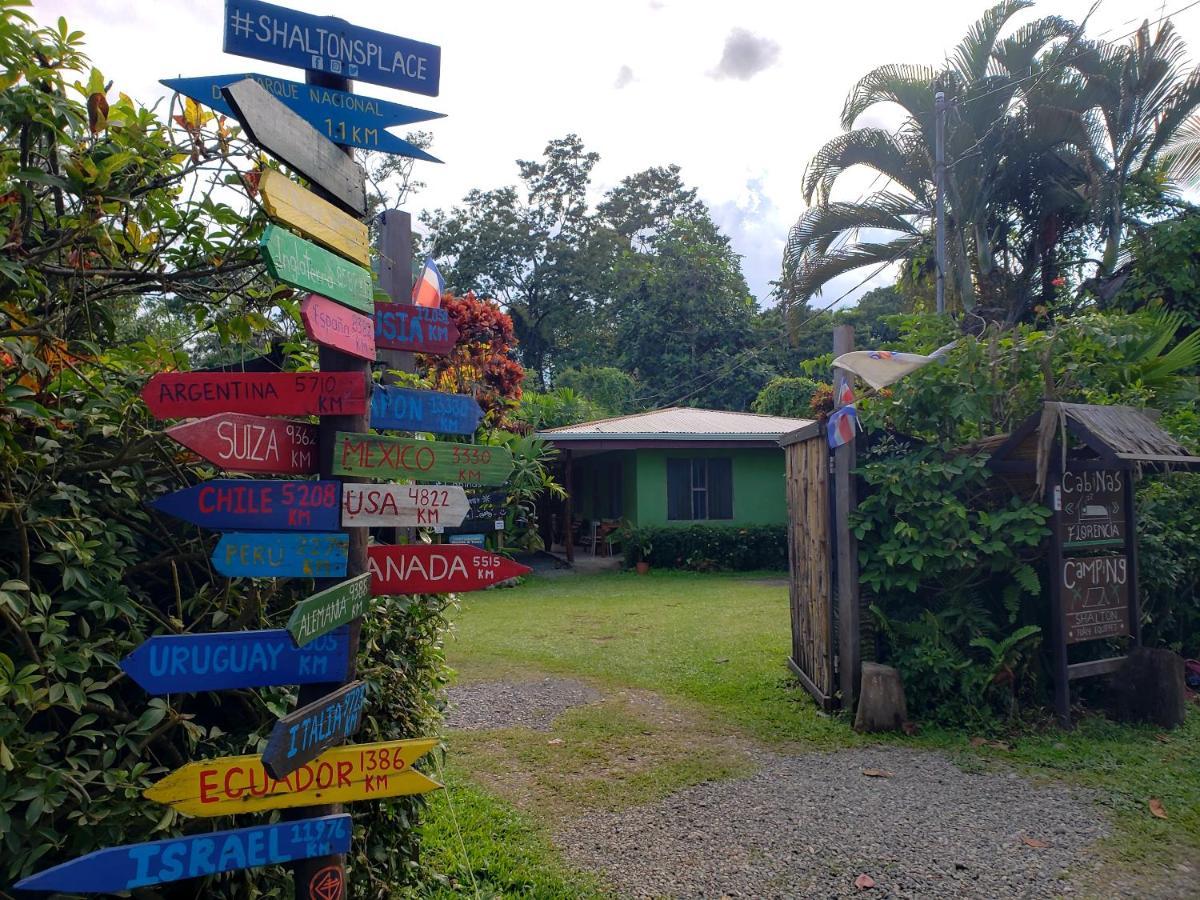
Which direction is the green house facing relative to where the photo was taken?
toward the camera
